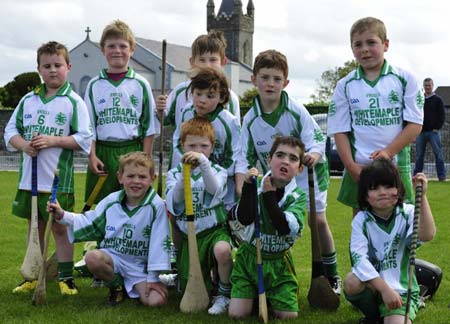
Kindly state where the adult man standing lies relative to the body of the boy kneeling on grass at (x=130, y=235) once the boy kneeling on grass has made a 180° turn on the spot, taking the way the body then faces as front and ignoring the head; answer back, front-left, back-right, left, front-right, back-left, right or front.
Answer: front-right

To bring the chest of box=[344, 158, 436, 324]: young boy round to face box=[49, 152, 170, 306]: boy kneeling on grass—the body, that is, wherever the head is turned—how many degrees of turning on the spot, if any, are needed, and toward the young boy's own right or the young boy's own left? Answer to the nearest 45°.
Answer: approximately 90° to the young boy's own right

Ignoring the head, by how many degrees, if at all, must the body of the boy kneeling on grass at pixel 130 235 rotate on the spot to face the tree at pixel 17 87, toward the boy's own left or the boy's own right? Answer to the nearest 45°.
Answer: approximately 180°

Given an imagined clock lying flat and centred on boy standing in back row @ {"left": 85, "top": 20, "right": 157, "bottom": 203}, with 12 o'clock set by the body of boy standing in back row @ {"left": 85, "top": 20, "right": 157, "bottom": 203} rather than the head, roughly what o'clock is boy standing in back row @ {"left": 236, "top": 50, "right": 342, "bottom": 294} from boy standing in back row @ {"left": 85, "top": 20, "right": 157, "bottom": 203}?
boy standing in back row @ {"left": 236, "top": 50, "right": 342, "bottom": 294} is roughly at 10 o'clock from boy standing in back row @ {"left": 85, "top": 20, "right": 157, "bottom": 203}.

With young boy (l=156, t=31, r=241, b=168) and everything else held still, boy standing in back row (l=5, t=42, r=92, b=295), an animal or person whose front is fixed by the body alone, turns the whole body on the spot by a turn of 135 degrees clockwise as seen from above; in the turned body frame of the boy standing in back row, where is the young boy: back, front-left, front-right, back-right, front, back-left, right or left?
back-right

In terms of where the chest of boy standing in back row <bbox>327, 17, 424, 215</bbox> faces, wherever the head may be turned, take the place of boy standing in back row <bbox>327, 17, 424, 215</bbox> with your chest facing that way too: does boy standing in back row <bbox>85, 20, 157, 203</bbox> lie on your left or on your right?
on your right

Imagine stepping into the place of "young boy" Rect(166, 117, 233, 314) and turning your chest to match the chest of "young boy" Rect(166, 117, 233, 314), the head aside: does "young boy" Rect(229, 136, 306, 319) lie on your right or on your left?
on your left

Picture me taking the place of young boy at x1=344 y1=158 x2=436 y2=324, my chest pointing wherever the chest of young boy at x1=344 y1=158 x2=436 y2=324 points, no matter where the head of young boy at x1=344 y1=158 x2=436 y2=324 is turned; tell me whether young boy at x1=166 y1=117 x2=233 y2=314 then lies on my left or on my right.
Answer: on my right
